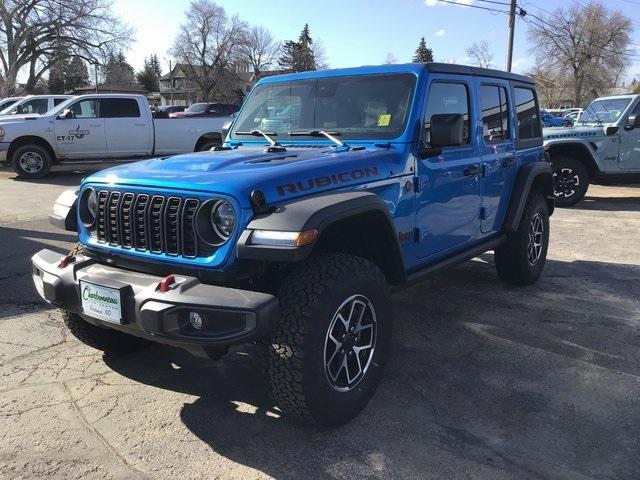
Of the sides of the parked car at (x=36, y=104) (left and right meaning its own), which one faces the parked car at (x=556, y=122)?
back

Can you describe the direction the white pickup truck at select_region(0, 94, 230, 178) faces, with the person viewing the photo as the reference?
facing to the left of the viewer

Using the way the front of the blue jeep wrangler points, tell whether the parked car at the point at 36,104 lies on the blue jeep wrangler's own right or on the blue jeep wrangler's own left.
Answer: on the blue jeep wrangler's own right

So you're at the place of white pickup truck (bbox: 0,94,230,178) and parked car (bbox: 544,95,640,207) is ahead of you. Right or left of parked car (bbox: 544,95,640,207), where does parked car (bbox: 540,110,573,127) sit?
left

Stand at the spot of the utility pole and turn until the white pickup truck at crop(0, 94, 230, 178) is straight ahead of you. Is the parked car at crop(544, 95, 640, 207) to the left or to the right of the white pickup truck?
left

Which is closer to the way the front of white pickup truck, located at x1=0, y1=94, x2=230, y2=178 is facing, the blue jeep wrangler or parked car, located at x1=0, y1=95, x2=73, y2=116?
the parked car

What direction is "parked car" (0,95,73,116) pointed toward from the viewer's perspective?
to the viewer's left

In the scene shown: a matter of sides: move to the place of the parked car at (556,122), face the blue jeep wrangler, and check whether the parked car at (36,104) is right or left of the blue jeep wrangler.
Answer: right
